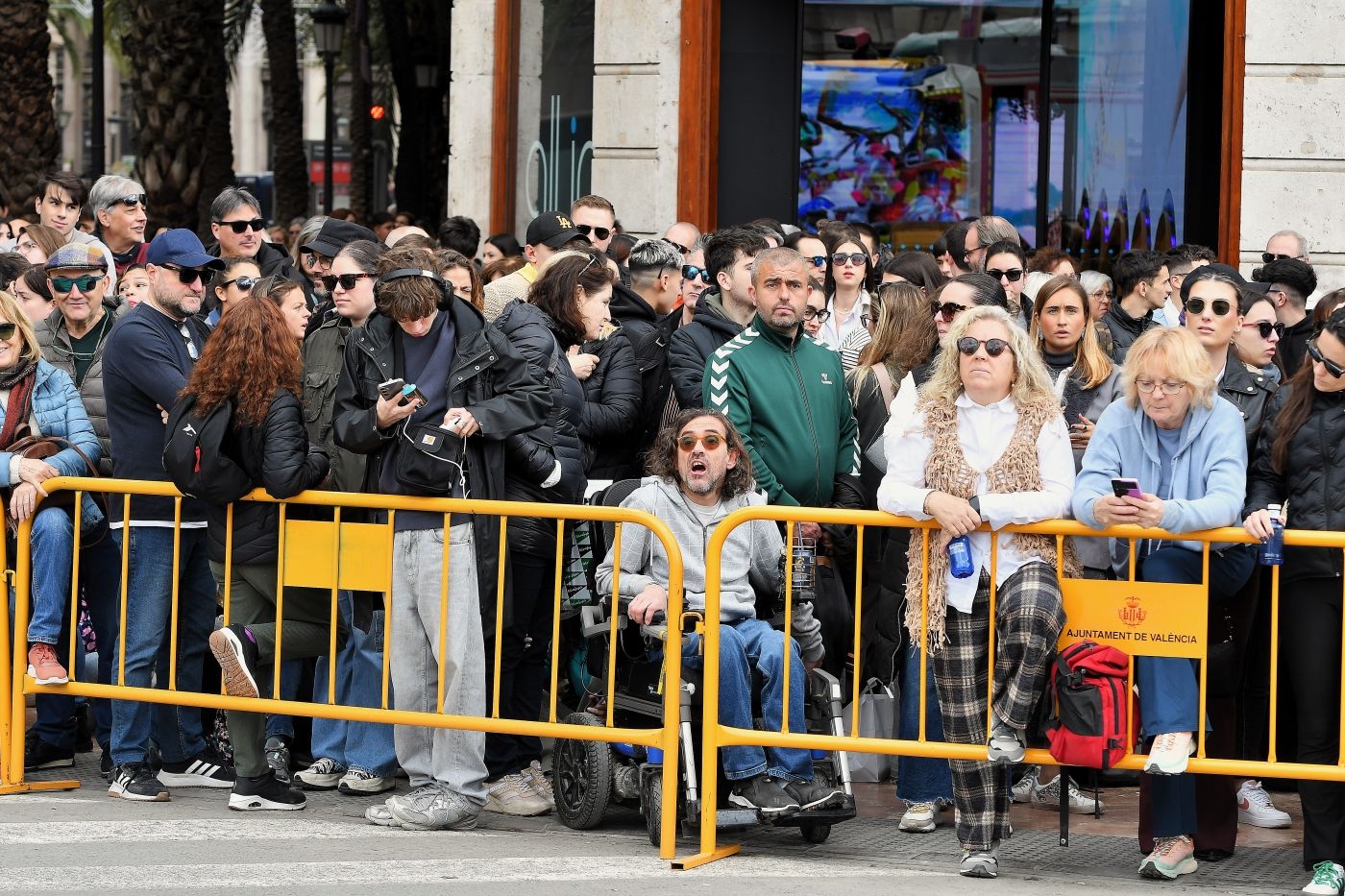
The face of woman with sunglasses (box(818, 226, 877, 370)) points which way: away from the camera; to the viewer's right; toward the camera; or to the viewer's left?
toward the camera

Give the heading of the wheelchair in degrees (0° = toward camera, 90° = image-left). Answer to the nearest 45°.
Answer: approximately 315°

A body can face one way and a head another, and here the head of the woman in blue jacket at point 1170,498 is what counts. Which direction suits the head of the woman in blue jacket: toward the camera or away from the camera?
toward the camera

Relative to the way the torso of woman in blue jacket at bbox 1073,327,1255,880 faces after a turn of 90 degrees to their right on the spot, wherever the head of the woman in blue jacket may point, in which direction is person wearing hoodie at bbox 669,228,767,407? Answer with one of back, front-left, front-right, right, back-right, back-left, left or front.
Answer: front-right

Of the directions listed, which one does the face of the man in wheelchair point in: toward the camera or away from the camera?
toward the camera

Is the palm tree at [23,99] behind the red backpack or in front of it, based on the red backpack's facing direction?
behind

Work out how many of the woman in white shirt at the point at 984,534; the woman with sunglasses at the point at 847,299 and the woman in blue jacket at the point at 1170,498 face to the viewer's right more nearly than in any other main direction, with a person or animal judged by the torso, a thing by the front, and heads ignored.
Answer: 0

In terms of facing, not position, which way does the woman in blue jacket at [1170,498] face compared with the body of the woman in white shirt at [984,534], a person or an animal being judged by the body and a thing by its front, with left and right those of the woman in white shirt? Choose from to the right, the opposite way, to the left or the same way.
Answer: the same way

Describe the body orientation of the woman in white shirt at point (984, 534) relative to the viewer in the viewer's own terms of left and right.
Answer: facing the viewer

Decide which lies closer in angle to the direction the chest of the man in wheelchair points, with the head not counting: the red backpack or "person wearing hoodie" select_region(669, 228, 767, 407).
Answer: the red backpack

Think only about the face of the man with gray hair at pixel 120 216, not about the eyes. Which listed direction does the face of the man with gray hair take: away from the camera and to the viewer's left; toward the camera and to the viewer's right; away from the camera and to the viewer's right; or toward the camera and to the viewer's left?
toward the camera and to the viewer's right

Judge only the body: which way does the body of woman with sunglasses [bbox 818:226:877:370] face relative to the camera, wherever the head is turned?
toward the camera

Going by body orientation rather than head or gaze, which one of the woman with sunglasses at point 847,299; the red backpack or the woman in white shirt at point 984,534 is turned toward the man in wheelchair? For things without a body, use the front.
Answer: the woman with sunglasses

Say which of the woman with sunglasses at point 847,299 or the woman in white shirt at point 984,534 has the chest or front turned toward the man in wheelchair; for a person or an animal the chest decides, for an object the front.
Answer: the woman with sunglasses

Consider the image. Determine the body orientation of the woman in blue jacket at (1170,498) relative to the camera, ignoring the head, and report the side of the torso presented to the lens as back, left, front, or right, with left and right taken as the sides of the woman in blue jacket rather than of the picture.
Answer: front
